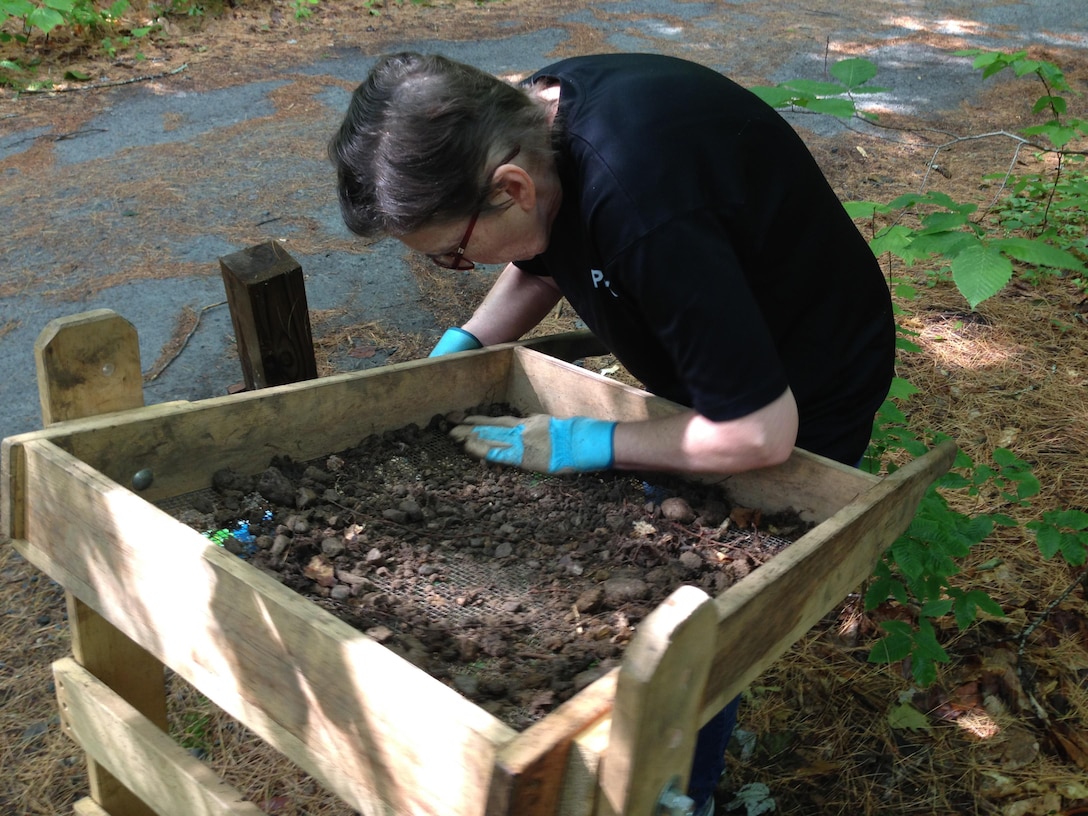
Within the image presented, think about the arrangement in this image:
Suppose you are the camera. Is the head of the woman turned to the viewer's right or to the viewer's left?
to the viewer's left

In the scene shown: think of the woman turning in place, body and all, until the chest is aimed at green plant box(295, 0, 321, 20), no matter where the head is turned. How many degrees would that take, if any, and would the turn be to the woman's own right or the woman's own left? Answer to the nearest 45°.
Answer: approximately 90° to the woman's own right

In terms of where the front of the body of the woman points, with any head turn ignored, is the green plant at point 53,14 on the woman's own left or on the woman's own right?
on the woman's own right

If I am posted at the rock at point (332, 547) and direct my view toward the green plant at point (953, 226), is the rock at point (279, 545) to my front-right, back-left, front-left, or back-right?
back-left

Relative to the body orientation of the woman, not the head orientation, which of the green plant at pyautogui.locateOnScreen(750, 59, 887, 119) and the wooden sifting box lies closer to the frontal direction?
the wooden sifting box

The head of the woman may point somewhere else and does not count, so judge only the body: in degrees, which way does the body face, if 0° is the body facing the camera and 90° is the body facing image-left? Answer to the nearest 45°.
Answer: approximately 90°

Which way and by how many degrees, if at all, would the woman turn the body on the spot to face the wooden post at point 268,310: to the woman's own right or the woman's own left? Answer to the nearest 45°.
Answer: approximately 45° to the woman's own right
